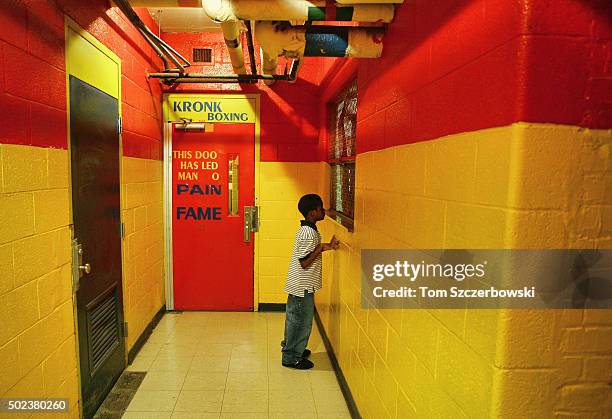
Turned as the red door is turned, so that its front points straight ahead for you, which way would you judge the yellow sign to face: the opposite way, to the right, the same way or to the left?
the same way

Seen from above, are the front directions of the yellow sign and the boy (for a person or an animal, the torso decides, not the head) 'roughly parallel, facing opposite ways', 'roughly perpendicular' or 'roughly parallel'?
roughly perpendicular

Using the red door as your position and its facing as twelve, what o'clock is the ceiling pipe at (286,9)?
The ceiling pipe is roughly at 12 o'clock from the red door.

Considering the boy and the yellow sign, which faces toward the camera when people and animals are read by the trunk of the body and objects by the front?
the yellow sign

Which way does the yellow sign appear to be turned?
toward the camera

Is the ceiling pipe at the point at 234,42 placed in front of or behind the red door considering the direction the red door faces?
in front

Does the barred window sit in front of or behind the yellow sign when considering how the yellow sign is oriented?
in front

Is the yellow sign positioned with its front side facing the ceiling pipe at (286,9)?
yes

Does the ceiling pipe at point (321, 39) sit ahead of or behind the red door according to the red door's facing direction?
ahead

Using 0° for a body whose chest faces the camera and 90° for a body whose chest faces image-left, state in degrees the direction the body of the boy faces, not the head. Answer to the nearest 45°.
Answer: approximately 270°

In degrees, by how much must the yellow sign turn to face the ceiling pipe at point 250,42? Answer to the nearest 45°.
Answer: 0° — it already faces it

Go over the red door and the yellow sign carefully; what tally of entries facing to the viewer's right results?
0

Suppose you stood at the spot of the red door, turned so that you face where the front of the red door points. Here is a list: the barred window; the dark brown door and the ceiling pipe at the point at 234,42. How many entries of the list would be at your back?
0

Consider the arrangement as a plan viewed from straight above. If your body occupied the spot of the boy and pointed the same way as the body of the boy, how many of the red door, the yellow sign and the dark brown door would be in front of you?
0

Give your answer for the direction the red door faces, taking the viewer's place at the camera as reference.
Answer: facing the viewer
